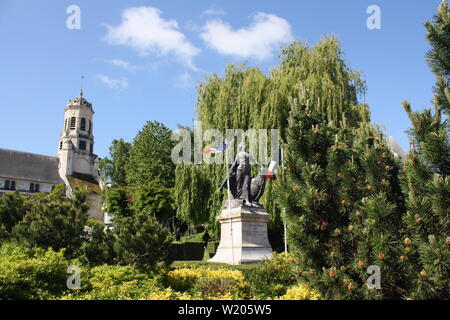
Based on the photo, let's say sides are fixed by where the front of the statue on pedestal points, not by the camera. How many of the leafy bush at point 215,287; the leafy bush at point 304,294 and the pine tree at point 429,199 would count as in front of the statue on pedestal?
3

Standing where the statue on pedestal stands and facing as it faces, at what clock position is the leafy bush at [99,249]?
The leafy bush is roughly at 1 o'clock from the statue on pedestal.

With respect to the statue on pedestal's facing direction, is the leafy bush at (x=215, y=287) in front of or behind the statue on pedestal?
in front

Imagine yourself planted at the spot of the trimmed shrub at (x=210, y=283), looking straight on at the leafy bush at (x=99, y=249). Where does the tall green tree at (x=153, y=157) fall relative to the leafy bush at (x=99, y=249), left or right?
right

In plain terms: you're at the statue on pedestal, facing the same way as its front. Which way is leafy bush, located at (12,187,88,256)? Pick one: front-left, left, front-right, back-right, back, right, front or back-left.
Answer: front-right

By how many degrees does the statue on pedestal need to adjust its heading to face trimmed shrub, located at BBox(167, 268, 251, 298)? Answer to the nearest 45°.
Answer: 0° — it already faces it

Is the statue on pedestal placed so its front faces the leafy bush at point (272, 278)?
yes

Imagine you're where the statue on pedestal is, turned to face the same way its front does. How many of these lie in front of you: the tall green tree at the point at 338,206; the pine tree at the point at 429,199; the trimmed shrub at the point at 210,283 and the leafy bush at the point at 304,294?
4

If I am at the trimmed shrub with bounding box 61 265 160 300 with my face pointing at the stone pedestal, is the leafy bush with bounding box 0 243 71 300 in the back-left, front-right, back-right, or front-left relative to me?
back-left

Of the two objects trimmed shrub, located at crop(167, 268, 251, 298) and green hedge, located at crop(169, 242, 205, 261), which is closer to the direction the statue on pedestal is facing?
the trimmed shrub

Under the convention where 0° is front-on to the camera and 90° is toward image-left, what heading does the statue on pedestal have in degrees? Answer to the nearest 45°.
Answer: approximately 0°

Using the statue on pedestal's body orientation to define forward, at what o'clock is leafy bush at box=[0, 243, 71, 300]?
The leafy bush is roughly at 1 o'clock from the statue on pedestal.

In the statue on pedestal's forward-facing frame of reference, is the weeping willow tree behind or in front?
behind
